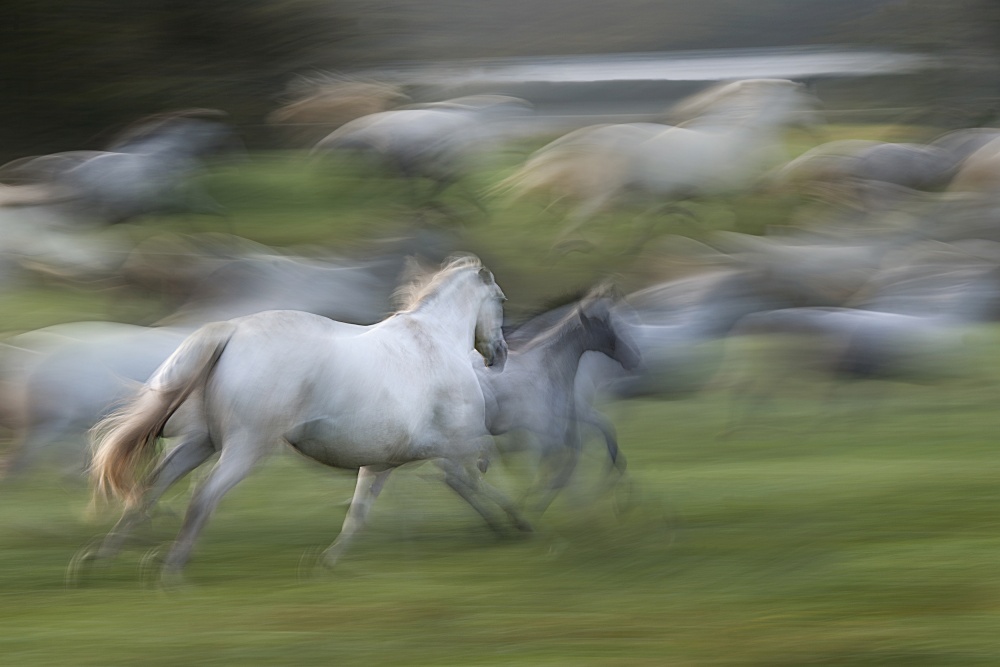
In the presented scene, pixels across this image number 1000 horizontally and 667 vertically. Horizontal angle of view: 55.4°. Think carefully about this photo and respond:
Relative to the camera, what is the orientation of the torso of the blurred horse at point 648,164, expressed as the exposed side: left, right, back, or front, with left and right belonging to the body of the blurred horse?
right

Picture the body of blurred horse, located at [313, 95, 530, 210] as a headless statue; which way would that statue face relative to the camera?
to the viewer's right

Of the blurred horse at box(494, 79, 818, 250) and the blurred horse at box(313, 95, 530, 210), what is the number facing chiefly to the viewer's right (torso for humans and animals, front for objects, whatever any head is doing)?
2

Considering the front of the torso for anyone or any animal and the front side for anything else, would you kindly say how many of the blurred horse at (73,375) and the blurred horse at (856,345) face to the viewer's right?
2

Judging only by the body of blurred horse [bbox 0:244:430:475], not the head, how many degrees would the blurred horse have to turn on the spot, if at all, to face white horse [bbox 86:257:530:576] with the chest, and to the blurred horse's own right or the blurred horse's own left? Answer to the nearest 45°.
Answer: approximately 45° to the blurred horse's own right

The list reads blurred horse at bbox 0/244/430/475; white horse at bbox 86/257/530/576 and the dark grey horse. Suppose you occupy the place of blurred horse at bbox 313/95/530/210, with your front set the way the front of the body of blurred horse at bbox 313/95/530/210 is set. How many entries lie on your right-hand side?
3

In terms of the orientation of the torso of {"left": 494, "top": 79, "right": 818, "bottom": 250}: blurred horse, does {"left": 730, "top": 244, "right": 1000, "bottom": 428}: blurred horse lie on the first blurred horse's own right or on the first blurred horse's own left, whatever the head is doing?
on the first blurred horse's own right

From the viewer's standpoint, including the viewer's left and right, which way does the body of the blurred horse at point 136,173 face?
facing to the right of the viewer

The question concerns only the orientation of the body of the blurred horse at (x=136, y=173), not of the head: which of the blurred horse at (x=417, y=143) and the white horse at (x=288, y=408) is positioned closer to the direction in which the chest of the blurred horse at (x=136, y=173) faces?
the blurred horse

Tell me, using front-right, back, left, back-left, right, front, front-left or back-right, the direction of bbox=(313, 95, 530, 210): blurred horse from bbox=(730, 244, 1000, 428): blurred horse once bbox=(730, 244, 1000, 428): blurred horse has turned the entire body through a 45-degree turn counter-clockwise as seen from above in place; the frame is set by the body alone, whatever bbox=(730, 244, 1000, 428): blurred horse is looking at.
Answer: left

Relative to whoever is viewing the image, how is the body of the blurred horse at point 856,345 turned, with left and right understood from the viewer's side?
facing to the right of the viewer

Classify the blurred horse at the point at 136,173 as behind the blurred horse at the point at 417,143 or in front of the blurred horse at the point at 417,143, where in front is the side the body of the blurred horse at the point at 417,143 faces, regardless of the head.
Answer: behind

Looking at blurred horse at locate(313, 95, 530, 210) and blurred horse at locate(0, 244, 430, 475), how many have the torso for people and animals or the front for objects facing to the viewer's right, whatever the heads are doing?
2
